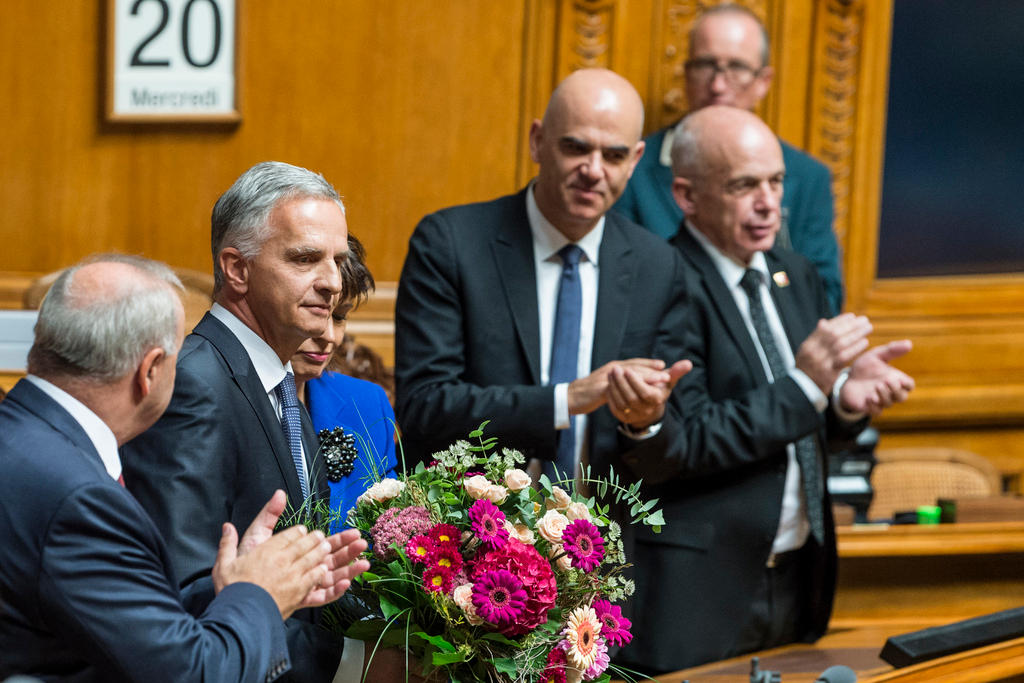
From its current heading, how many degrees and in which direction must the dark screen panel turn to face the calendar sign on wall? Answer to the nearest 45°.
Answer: approximately 45° to its right

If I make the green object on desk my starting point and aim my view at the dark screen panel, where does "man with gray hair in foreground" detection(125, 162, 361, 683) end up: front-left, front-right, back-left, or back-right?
back-left

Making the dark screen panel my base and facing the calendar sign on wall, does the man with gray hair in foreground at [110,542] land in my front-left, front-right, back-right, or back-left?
front-left

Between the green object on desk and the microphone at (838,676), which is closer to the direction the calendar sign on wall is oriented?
the microphone

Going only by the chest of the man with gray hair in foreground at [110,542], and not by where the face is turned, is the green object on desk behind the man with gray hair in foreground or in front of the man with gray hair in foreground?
in front

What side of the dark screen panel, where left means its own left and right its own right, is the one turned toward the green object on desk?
front

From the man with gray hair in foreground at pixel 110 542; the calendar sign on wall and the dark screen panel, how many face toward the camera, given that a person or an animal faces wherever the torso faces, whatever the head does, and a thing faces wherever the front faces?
2

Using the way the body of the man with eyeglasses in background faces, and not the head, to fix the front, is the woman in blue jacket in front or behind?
in front

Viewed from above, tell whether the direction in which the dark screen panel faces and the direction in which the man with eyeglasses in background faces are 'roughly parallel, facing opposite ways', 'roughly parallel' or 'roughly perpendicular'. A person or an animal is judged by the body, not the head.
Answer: roughly parallel

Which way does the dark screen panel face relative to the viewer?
toward the camera

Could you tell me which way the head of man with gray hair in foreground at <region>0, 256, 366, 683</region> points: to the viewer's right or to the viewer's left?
to the viewer's right

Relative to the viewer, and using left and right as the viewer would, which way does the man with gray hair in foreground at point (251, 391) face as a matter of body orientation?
facing the viewer and to the right of the viewer

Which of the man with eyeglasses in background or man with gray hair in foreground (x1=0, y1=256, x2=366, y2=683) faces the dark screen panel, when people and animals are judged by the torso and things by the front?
the man with gray hair in foreground

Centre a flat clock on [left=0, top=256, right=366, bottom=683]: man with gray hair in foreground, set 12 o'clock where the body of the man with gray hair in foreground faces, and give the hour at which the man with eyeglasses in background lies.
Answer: The man with eyeglasses in background is roughly at 12 o'clock from the man with gray hair in foreground.
